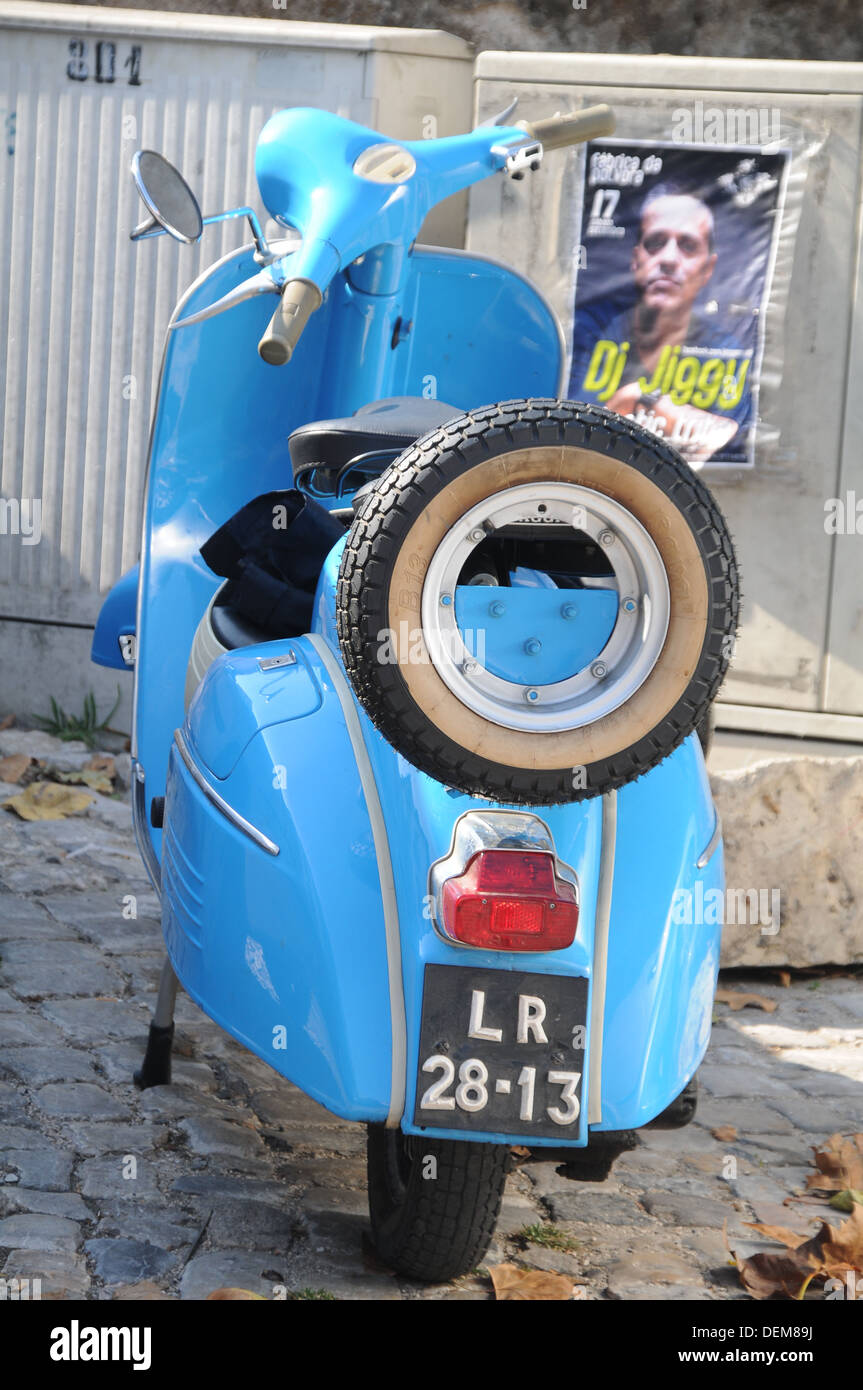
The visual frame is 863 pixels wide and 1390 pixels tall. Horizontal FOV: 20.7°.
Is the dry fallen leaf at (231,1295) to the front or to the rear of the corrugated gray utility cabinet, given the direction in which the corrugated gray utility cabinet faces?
to the front

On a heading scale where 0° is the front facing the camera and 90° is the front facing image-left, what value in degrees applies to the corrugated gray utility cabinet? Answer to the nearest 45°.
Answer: approximately 0°

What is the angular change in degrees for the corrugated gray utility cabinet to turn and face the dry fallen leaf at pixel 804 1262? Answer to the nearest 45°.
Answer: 0° — it already faces it

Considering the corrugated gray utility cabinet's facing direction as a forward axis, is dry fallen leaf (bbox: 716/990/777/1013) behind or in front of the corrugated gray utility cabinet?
in front

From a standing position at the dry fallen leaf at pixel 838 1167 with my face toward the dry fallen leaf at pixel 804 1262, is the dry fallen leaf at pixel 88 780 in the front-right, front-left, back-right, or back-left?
back-right

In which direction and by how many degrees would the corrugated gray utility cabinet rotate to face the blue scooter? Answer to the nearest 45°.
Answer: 0° — it already faces it
